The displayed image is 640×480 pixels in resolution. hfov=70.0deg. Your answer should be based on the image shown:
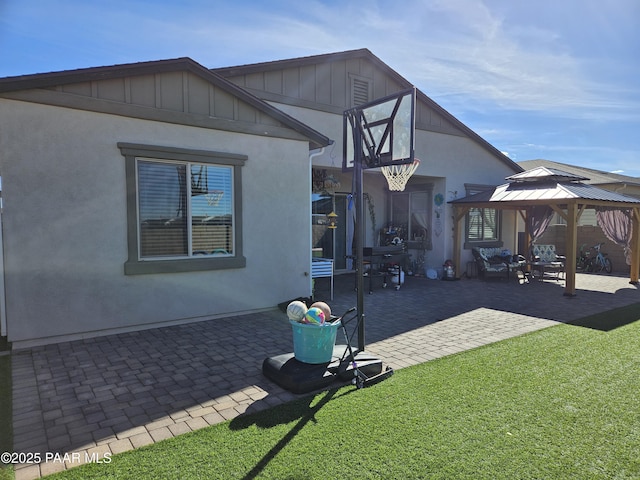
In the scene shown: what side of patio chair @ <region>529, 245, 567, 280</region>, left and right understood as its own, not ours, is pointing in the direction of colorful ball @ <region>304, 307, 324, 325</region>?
front

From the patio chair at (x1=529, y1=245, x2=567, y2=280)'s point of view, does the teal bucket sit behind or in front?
in front

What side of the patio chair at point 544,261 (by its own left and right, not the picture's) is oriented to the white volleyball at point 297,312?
front

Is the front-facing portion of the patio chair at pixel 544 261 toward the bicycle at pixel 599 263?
no

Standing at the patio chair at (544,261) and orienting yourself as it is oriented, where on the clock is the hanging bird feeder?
The hanging bird feeder is roughly at 2 o'clock from the patio chair.

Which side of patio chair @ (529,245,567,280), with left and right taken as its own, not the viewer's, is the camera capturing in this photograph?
front

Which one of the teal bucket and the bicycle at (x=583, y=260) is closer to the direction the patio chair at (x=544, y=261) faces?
the teal bucket

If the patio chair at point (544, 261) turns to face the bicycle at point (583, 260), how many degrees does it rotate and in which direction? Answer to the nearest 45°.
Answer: approximately 180°

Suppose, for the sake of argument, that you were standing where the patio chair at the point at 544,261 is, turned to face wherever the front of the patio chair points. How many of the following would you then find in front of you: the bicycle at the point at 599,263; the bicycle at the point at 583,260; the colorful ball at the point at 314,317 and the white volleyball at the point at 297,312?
2

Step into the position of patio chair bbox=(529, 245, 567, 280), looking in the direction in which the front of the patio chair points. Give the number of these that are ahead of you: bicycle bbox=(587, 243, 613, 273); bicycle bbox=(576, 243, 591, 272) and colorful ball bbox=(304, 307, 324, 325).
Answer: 1

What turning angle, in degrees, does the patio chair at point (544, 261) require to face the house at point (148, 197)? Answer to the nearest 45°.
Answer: approximately 45° to its right
